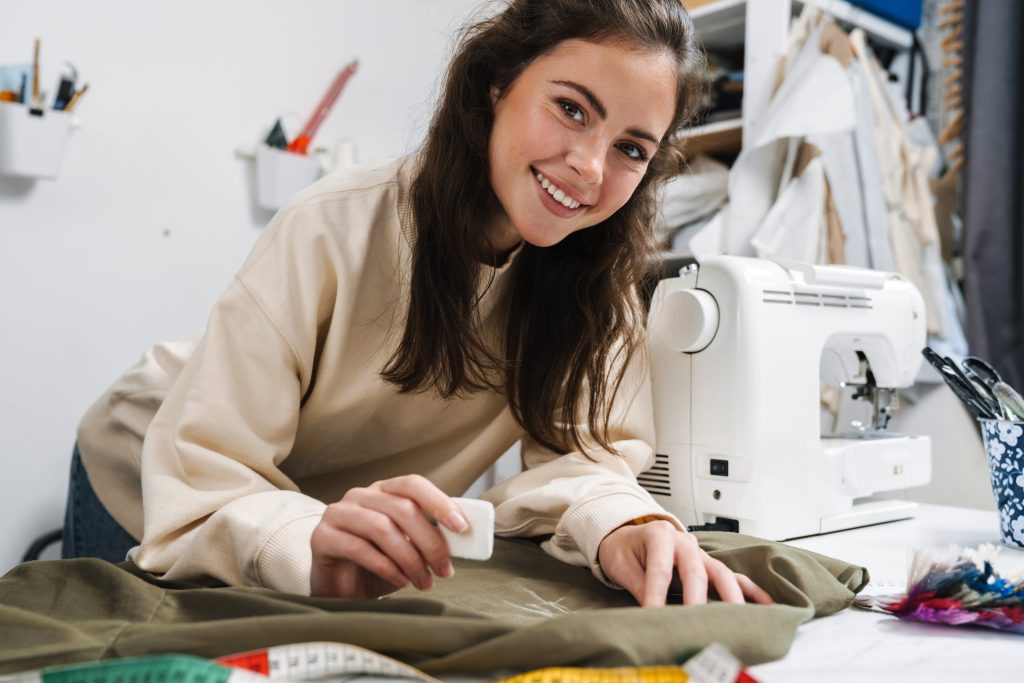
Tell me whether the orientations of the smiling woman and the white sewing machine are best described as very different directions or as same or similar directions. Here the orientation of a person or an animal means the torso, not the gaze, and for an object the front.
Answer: very different directions

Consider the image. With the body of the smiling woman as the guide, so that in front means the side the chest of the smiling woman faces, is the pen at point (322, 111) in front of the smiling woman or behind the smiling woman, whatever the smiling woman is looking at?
behind

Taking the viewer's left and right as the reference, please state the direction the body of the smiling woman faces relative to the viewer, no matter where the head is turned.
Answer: facing the viewer and to the right of the viewer
